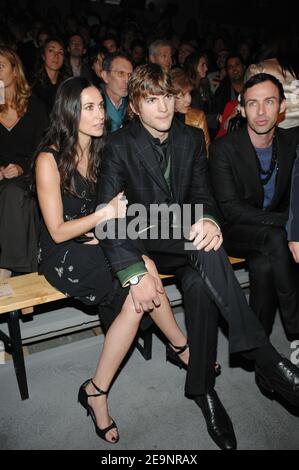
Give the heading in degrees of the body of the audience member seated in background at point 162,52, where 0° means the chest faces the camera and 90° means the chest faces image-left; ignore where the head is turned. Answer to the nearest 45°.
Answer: approximately 315°

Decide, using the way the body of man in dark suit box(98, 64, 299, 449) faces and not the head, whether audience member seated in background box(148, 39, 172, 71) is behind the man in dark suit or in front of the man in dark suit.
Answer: behind

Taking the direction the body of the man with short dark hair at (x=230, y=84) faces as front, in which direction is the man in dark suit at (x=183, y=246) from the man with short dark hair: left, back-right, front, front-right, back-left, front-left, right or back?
front

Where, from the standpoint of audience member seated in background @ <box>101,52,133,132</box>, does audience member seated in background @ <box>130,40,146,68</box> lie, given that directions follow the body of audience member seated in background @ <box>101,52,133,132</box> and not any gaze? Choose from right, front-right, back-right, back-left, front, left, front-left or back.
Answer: back-left

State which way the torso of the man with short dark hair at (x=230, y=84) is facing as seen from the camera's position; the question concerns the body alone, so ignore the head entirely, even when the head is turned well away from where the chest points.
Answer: toward the camera

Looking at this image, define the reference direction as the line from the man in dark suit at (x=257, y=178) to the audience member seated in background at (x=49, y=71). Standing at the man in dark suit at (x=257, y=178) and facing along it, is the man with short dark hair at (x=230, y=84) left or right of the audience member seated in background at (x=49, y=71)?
right

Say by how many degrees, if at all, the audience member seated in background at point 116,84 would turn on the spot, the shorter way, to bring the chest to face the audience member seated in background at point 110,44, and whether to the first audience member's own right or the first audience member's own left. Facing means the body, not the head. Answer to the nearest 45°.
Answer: approximately 135° to the first audience member's own left

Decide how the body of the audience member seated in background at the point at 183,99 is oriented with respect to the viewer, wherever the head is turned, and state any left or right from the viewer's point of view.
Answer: facing the viewer and to the right of the viewer

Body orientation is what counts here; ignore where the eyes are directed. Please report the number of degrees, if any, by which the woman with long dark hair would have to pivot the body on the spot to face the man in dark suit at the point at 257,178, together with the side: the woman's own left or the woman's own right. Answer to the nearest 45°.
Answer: approximately 45° to the woman's own left

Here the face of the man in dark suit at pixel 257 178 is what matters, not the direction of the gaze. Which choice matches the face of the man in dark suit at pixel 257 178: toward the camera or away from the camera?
toward the camera
